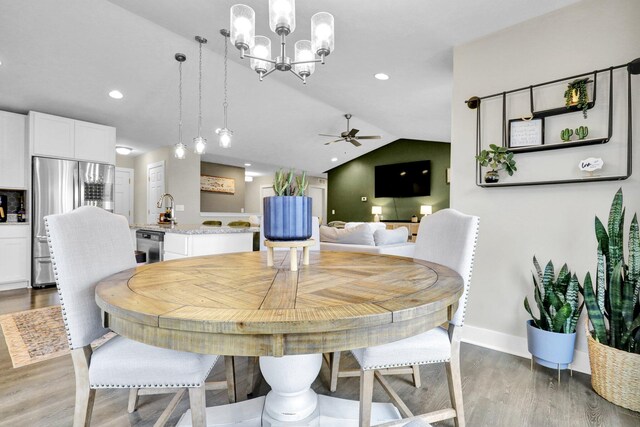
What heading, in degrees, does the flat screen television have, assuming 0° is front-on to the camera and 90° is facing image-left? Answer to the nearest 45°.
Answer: approximately 45°

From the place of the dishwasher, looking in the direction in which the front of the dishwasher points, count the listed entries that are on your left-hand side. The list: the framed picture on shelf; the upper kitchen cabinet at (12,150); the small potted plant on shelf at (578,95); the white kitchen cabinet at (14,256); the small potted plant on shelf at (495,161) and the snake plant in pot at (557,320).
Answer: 4

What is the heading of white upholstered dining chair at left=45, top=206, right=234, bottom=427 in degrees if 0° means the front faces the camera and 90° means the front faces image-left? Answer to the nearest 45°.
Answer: approximately 315°

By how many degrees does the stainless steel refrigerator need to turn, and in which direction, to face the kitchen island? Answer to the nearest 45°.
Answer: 0° — it already faces it

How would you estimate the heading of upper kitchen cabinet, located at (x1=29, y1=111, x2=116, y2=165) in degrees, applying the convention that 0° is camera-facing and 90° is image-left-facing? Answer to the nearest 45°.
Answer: approximately 315°

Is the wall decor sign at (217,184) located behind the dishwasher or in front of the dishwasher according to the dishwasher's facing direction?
behind
